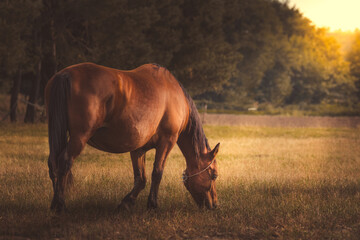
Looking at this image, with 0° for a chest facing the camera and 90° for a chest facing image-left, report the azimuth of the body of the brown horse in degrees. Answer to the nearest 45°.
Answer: approximately 225°
